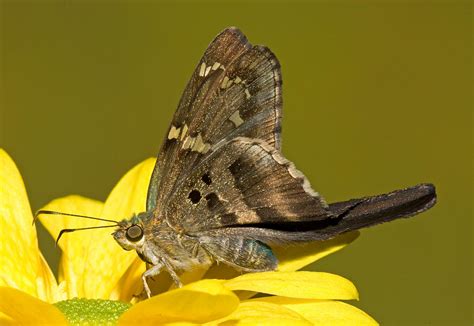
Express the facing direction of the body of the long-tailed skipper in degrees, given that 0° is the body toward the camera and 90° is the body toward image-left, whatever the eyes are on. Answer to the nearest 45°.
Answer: approximately 90°
